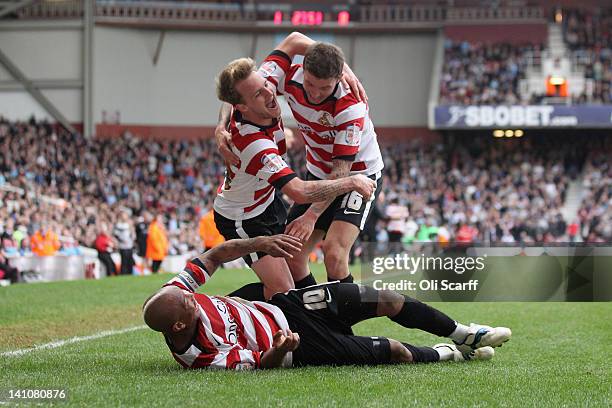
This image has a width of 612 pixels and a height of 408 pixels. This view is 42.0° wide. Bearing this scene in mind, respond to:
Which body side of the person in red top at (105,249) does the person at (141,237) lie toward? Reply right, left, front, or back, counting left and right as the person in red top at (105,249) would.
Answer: left

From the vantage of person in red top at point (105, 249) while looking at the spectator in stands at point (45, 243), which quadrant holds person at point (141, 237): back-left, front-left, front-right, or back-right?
back-right

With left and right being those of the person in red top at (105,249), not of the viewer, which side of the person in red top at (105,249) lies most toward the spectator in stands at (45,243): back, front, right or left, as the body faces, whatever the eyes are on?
right

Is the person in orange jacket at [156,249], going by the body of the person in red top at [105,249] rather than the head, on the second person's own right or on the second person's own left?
on the second person's own left

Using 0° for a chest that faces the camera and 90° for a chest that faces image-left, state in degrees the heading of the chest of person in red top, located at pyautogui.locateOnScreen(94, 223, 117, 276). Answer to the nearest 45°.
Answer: approximately 315°
